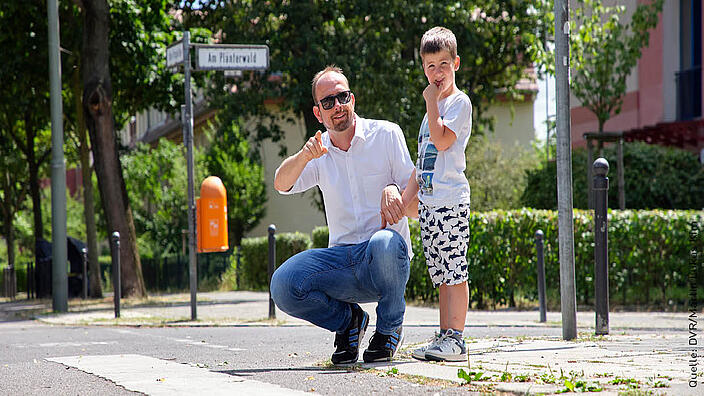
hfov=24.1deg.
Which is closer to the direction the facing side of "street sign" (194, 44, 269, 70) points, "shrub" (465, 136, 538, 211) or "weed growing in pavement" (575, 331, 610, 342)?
the weed growing in pavement

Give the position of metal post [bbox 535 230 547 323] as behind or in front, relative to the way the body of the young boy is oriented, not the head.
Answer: behind

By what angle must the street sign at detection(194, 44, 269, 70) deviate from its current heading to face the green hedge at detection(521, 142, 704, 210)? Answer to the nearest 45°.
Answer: approximately 135° to its left

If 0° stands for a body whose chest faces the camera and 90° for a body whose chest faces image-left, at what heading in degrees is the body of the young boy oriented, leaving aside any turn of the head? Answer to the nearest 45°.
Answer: approximately 45°

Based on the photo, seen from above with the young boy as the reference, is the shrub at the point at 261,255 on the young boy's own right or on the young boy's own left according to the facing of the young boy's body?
on the young boy's own right

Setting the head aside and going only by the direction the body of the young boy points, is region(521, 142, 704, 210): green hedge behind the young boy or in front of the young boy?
behind

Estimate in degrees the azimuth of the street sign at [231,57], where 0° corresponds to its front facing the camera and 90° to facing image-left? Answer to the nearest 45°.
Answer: approximately 0°

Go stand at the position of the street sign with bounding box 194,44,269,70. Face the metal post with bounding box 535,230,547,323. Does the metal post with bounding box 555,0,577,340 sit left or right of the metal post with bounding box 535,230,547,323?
right

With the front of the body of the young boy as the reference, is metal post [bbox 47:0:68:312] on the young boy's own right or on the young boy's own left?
on the young boy's own right
